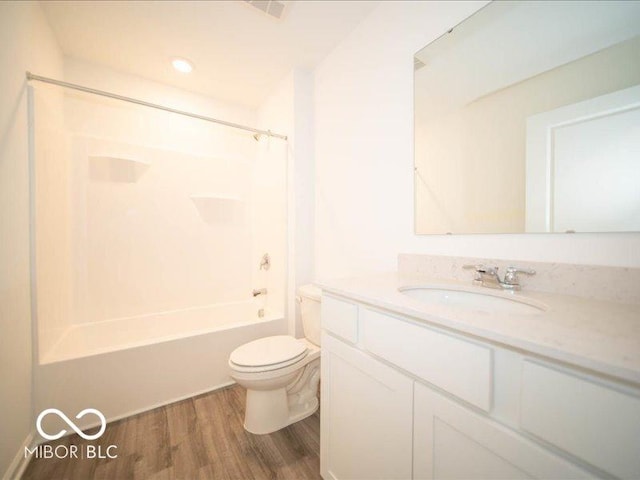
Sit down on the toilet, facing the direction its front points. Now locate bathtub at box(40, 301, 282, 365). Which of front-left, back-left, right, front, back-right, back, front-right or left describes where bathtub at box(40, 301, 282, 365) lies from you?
right

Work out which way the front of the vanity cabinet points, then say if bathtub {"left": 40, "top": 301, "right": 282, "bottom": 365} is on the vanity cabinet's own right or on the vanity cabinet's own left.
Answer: on the vanity cabinet's own right

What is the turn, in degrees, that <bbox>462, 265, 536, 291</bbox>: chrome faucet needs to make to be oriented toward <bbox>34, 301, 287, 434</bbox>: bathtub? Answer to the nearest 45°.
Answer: approximately 45° to its right

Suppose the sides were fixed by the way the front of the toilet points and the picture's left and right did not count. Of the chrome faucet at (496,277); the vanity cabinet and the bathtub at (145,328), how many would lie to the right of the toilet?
1

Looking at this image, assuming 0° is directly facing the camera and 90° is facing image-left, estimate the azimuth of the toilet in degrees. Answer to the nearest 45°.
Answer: approximately 45°

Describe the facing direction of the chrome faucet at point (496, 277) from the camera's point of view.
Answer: facing the viewer and to the left of the viewer

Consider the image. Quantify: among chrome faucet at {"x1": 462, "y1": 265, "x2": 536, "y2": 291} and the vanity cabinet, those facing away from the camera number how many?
0

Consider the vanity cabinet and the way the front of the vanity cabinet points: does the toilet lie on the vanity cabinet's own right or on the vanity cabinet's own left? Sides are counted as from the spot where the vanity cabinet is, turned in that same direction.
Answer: on the vanity cabinet's own right

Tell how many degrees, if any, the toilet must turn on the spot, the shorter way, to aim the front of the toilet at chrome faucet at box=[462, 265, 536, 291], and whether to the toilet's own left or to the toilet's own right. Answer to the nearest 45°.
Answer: approximately 90° to the toilet's own left

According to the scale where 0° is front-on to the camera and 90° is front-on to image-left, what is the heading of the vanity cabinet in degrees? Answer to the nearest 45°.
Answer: approximately 45°

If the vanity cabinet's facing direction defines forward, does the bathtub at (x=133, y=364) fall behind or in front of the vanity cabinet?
in front
